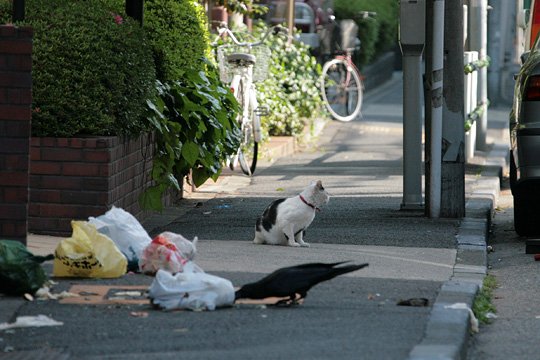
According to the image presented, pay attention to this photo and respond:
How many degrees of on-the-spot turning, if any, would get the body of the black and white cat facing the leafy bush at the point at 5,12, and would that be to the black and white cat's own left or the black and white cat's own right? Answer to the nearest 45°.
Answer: approximately 180°

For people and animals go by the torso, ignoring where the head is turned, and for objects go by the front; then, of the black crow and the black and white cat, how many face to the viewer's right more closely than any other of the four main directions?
1

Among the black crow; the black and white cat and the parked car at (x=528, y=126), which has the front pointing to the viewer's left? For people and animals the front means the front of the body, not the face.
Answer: the black crow

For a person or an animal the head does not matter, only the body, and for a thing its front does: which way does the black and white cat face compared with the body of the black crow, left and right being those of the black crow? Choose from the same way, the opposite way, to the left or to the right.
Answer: the opposite way

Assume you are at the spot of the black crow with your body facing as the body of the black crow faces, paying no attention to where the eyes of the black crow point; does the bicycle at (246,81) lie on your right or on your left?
on your right

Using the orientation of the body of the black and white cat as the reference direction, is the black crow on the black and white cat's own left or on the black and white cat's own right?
on the black and white cat's own right

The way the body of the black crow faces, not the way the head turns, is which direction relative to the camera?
to the viewer's left

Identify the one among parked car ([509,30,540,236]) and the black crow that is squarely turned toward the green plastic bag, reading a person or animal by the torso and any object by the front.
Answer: the black crow

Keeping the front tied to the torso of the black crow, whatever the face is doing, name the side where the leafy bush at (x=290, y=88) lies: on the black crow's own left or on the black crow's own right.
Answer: on the black crow's own right

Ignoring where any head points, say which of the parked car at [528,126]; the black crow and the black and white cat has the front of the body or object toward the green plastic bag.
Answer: the black crow
